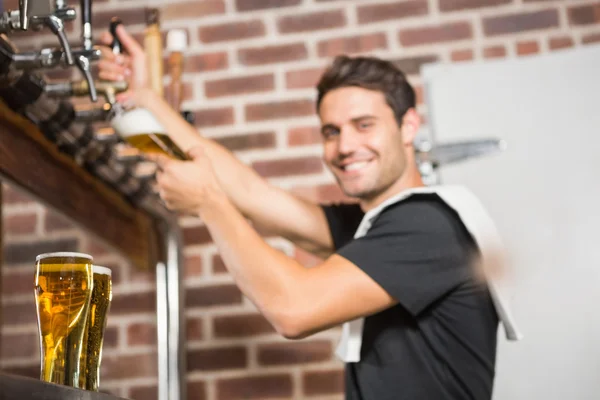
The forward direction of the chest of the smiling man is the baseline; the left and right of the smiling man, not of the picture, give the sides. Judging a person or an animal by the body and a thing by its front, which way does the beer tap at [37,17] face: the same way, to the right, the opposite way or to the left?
the opposite way

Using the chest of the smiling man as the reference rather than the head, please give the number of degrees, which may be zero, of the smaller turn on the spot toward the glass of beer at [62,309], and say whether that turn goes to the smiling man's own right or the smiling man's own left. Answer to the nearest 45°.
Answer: approximately 45° to the smiling man's own left

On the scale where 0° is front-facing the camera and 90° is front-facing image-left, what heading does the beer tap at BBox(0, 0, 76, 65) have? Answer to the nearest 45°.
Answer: approximately 270°

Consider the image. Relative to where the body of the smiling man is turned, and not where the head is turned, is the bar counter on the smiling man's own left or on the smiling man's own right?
on the smiling man's own left

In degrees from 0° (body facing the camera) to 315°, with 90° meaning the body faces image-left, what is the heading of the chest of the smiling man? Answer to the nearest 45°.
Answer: approximately 90°

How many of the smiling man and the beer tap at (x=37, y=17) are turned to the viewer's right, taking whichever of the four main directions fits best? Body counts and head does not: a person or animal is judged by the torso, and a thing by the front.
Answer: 1

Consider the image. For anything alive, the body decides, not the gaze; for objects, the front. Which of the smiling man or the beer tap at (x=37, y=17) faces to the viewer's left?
the smiling man
